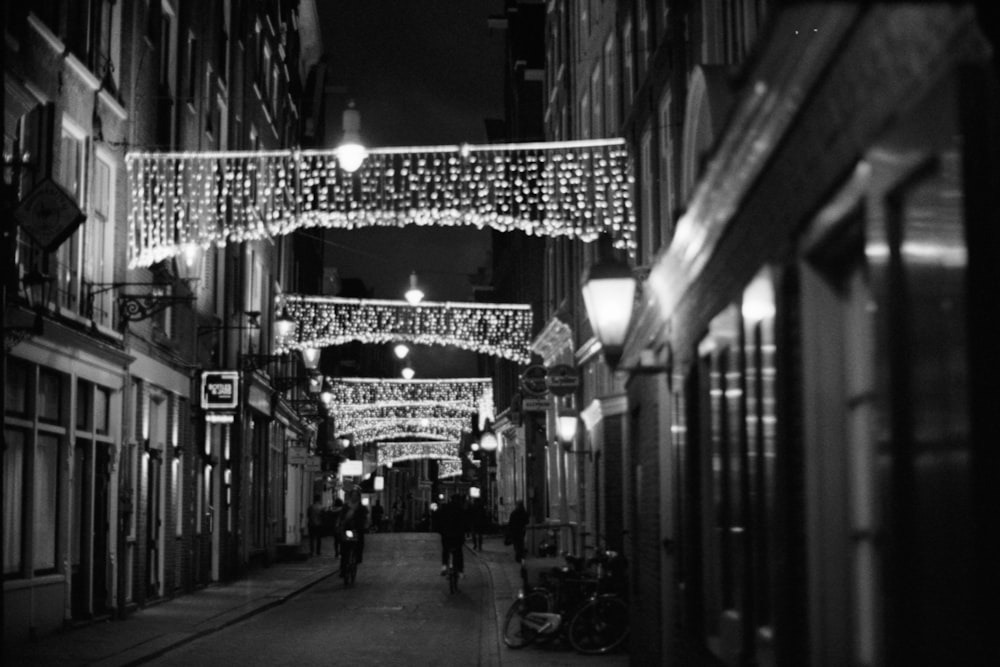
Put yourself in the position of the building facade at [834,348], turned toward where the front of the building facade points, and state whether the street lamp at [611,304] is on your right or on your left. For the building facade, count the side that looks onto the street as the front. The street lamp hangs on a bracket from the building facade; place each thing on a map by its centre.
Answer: on your right

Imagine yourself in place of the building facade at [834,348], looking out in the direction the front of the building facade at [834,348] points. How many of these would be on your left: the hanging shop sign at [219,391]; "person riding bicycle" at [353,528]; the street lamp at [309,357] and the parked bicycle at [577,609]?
0

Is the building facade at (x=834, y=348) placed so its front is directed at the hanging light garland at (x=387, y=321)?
no

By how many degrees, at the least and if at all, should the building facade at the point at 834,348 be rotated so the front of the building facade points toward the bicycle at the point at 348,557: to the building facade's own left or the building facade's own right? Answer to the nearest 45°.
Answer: approximately 90° to the building facade's own right

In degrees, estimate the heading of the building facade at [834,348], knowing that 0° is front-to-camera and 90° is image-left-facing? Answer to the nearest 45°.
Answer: approximately 90°

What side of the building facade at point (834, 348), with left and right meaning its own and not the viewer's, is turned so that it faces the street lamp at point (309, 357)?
right

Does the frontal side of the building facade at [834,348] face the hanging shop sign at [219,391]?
no

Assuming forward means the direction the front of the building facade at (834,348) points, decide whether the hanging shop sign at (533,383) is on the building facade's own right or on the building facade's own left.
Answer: on the building facade's own right

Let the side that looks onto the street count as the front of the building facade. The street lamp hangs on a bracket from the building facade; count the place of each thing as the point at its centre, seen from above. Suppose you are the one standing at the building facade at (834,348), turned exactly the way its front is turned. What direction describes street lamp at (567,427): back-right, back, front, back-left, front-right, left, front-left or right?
right

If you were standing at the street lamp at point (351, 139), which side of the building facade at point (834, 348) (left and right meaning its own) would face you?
right

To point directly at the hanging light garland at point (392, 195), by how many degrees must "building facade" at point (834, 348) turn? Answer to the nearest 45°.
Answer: approximately 90° to its right

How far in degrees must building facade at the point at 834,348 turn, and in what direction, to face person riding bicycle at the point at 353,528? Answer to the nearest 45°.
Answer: approximately 90° to its right
